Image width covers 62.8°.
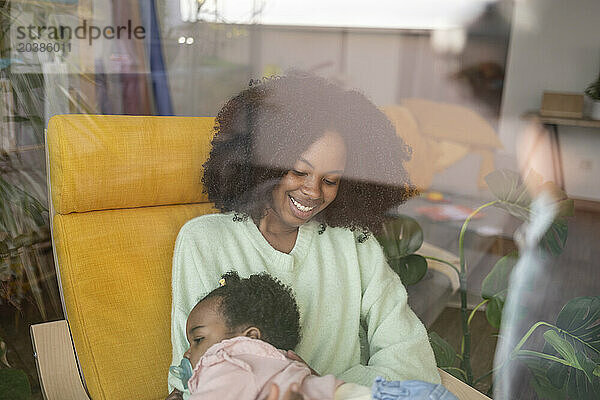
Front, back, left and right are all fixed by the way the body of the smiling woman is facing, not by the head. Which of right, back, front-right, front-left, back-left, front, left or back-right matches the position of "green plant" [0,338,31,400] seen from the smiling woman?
right

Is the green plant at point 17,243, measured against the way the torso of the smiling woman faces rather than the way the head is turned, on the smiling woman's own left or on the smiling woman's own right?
on the smiling woman's own right

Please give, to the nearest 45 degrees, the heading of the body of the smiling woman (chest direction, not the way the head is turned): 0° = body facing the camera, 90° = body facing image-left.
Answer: approximately 0°

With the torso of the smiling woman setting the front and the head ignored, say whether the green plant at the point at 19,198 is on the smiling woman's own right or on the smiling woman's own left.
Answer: on the smiling woman's own right

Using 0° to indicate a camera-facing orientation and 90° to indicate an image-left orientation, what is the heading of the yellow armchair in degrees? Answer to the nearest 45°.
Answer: approximately 315°

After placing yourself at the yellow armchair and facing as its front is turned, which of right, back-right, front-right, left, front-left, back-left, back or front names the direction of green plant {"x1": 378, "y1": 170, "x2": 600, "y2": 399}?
front-left
